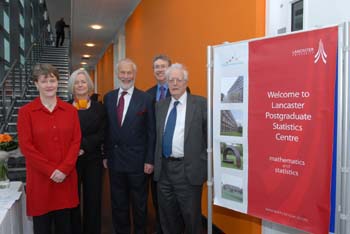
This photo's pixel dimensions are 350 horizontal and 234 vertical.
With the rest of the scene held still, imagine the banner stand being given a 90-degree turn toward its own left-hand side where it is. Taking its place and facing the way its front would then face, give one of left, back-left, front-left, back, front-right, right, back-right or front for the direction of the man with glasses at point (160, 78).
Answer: back

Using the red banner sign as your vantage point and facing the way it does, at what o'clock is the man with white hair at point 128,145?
The man with white hair is roughly at 2 o'clock from the red banner sign.

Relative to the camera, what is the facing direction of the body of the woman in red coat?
toward the camera

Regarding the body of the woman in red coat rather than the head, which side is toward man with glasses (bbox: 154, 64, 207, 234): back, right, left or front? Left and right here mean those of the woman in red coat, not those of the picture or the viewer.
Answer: left

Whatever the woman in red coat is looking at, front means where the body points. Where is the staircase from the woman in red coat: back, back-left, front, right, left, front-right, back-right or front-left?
back

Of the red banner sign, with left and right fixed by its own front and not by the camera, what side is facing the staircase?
right

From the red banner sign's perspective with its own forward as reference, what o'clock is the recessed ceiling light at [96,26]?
The recessed ceiling light is roughly at 3 o'clock from the red banner sign.

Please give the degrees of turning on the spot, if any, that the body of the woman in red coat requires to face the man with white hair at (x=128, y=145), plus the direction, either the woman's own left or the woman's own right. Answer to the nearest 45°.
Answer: approximately 90° to the woman's own left

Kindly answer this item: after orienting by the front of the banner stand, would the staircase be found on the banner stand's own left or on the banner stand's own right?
on the banner stand's own right

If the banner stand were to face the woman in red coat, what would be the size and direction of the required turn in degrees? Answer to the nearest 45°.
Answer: approximately 45° to its right

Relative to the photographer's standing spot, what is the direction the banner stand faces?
facing the viewer and to the left of the viewer

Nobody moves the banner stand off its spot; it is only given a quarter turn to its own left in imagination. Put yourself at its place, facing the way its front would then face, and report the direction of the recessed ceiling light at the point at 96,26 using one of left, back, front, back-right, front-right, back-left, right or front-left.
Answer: back

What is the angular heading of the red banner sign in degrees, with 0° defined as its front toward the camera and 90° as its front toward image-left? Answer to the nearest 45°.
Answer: approximately 45°
